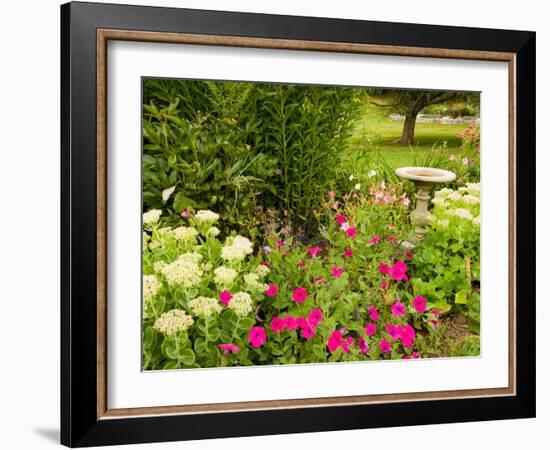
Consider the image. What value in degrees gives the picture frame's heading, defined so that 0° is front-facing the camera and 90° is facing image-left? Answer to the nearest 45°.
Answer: approximately 315°
